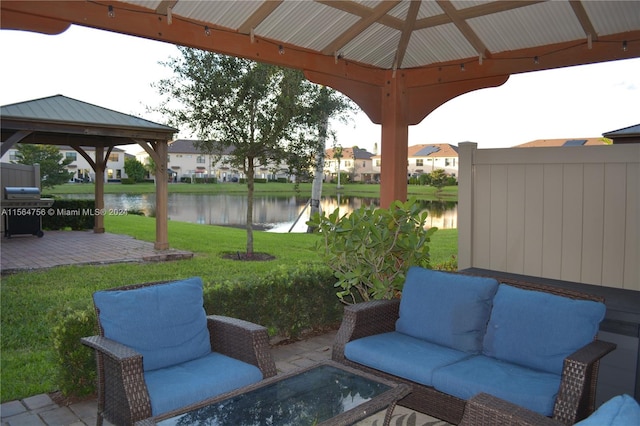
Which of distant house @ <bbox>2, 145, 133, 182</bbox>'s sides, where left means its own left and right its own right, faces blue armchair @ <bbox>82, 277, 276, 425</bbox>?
front

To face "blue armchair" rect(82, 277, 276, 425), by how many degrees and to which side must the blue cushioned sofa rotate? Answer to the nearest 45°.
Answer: approximately 45° to its right

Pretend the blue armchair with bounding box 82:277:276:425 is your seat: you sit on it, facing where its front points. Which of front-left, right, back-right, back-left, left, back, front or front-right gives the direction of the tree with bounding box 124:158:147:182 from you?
back-left

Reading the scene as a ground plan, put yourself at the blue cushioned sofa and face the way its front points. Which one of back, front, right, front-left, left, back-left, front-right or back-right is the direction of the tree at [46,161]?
right

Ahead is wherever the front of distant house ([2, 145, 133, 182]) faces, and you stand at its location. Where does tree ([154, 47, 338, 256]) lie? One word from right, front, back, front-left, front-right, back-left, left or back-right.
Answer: front

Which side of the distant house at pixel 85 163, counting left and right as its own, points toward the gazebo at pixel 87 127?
front

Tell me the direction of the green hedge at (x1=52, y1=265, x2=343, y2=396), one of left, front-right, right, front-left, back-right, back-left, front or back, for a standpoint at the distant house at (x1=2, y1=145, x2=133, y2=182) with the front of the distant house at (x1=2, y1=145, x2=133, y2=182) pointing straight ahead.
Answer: front

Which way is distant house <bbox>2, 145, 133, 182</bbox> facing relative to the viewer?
toward the camera

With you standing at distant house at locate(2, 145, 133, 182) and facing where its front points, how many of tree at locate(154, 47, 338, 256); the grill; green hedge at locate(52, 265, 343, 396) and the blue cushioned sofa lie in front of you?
4

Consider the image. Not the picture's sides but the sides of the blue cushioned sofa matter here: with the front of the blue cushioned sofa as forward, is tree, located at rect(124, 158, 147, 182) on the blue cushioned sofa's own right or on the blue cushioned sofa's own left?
on the blue cushioned sofa's own right

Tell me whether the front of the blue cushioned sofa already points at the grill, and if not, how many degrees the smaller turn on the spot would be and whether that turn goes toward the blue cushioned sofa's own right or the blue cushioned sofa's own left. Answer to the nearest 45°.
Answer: approximately 90° to the blue cushioned sofa's own right

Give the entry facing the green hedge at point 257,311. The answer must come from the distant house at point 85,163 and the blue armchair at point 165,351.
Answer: the distant house

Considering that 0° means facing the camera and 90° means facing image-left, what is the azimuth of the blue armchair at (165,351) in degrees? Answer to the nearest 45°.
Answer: approximately 315°

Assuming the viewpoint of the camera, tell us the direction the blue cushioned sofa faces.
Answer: facing the viewer and to the left of the viewer
